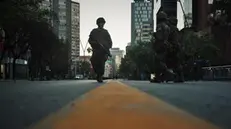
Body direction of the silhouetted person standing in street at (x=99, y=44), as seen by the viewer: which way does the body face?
toward the camera
